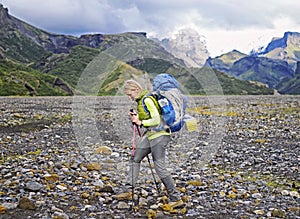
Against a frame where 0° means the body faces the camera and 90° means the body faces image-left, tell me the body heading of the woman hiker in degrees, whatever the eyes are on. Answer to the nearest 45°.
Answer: approximately 90°
